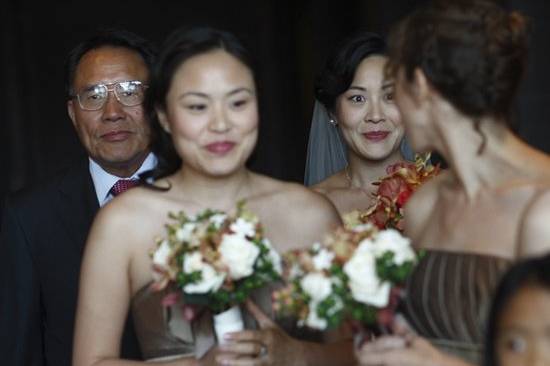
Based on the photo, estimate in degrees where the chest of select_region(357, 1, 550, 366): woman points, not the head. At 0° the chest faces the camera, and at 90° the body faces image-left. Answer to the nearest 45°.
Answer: approximately 45°

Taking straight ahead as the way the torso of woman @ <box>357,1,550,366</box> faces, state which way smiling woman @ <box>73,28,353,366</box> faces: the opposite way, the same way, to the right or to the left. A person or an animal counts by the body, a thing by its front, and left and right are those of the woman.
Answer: to the left

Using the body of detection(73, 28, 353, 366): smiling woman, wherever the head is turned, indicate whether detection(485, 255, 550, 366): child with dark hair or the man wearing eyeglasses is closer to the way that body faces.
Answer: the child with dark hair

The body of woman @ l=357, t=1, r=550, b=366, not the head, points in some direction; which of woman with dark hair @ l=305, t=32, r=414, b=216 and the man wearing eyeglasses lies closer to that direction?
the man wearing eyeglasses

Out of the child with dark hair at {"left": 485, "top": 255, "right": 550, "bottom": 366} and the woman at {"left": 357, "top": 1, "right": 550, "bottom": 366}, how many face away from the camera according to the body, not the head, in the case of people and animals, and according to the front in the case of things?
0

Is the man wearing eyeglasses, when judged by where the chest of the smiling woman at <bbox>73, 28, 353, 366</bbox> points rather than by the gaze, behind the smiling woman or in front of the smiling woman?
behind

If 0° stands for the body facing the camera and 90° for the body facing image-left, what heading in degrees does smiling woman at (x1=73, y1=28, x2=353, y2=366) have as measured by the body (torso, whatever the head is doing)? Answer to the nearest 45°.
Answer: approximately 315°

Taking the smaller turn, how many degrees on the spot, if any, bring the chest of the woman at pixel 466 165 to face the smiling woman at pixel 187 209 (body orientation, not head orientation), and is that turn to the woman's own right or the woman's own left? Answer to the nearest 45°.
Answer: approximately 45° to the woman's own right
